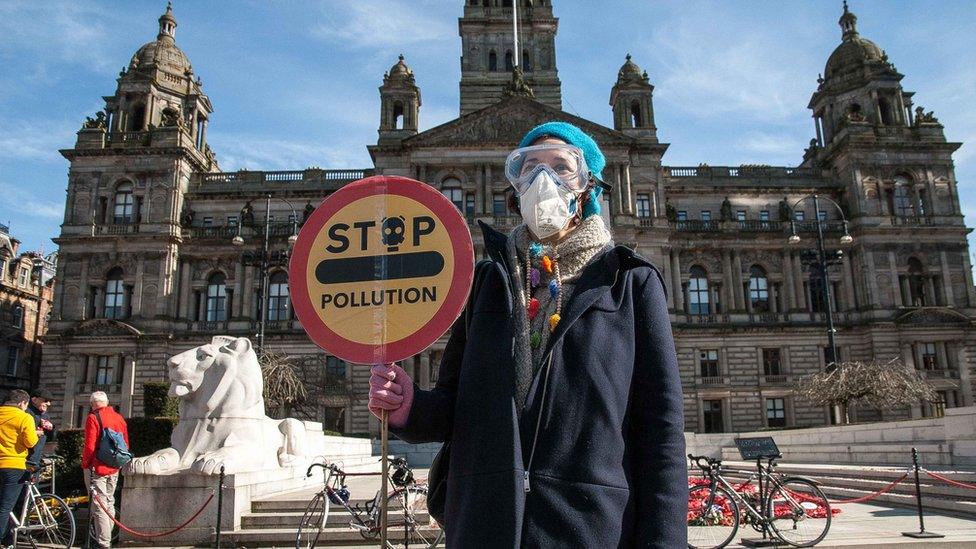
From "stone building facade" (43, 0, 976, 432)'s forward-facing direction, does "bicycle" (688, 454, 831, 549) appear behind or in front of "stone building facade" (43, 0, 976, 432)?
in front

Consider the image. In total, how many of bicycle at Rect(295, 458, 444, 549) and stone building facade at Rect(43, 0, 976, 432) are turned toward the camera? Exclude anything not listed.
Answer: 1

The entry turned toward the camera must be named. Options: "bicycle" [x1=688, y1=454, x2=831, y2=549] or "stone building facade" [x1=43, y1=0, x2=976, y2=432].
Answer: the stone building facade

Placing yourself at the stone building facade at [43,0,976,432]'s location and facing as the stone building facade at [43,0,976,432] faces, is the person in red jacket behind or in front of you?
in front

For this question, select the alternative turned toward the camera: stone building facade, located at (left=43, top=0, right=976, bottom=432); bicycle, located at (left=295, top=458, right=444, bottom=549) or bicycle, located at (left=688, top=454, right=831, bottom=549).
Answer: the stone building facade

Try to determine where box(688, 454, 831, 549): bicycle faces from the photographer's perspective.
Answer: facing to the left of the viewer

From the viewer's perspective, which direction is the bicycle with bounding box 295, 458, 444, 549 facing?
to the viewer's left

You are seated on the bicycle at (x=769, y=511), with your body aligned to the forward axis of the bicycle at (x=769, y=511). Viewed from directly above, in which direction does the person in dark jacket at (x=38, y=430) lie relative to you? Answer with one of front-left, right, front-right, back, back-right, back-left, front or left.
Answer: front

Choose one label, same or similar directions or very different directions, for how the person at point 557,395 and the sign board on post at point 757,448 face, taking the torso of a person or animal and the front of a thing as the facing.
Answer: same or similar directions

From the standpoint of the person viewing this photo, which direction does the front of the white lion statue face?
facing the viewer and to the left of the viewer

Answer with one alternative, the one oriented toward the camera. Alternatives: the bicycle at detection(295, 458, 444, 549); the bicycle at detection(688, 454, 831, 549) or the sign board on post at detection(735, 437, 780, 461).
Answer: the sign board on post

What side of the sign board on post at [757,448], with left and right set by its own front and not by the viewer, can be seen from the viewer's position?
front

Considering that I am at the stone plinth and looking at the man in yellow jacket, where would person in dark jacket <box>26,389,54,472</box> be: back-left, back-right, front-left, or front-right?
front-right
